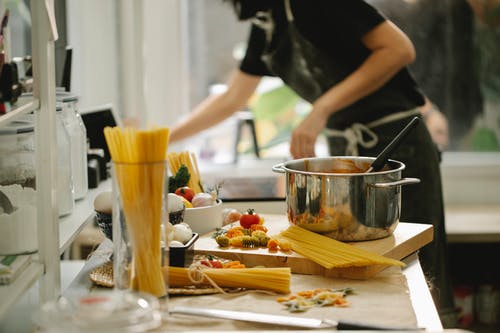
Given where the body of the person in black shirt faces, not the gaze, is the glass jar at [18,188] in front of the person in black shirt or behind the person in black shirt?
in front

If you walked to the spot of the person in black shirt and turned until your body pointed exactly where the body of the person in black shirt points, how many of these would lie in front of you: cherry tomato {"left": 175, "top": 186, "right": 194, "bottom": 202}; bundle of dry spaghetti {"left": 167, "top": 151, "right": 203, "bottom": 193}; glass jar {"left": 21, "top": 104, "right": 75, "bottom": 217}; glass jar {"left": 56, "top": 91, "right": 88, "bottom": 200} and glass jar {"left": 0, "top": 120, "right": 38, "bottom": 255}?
5

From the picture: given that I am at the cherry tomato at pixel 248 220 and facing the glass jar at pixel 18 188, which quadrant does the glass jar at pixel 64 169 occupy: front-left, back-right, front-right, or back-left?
front-right

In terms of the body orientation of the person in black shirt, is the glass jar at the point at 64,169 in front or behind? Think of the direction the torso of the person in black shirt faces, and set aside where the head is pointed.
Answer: in front

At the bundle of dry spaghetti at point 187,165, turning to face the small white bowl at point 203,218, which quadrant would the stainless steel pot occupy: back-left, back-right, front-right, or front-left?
front-left

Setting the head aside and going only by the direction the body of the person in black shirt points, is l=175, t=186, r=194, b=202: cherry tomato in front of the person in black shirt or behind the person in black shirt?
in front

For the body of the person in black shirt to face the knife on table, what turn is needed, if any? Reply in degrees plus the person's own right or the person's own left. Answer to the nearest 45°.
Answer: approximately 45° to the person's own left

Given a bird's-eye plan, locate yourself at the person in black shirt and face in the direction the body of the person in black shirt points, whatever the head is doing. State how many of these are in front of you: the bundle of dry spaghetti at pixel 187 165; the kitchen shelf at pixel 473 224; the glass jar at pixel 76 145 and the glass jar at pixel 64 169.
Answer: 3

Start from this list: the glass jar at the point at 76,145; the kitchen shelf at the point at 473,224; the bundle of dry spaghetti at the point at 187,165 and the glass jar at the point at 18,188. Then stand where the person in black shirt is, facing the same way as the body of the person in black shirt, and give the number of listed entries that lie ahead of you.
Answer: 3

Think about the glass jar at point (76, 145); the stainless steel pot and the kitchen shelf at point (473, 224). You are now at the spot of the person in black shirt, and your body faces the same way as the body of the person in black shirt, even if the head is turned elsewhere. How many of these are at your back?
1

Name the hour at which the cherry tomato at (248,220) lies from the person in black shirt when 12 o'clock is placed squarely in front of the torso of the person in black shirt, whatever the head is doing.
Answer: The cherry tomato is roughly at 11 o'clock from the person in black shirt.

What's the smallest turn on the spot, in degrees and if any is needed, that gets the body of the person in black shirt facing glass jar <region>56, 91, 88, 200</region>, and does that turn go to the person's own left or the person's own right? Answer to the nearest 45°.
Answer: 0° — they already face it

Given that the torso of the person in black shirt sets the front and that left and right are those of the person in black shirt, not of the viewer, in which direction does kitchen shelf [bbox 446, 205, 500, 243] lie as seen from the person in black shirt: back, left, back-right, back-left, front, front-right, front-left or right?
back

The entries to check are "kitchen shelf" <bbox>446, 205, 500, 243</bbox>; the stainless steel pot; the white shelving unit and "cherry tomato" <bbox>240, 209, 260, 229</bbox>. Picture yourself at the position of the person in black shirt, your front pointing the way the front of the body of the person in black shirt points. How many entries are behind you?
1

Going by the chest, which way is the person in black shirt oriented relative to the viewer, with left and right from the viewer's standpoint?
facing the viewer and to the left of the viewer

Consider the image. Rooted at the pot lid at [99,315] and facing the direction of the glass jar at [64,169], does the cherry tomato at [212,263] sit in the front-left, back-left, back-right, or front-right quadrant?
front-right
